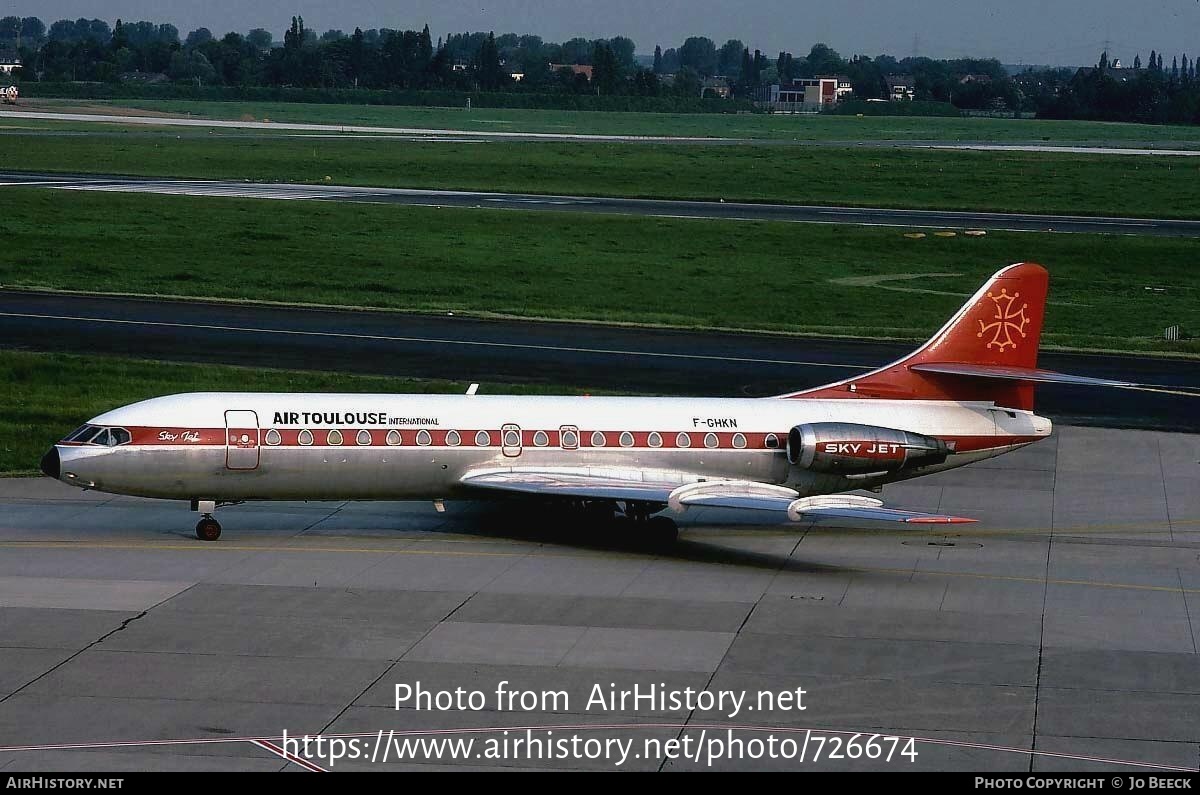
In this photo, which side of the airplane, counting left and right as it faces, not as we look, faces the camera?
left
